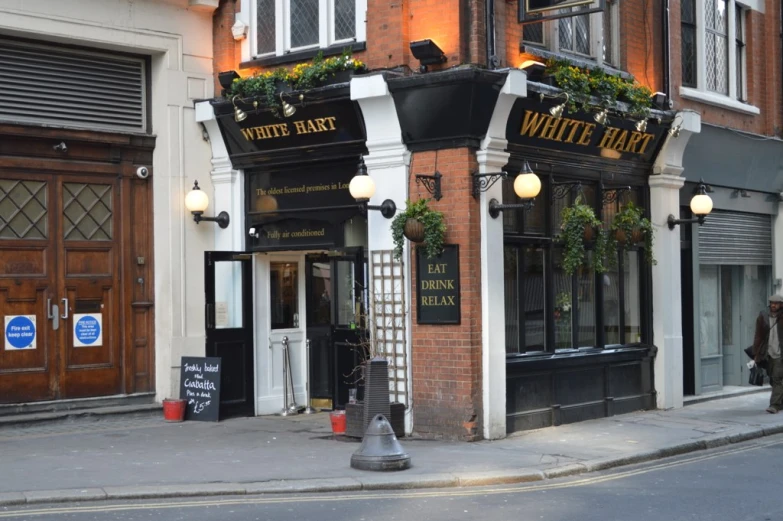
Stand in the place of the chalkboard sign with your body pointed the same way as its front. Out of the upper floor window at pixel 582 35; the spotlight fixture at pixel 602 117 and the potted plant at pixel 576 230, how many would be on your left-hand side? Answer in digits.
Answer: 3

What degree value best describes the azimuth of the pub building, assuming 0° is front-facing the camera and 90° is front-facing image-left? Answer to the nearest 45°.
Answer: approximately 45°

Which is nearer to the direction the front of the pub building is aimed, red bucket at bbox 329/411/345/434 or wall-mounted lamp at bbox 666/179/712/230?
the red bucket

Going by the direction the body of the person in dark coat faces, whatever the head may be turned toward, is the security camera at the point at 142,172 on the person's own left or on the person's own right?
on the person's own right

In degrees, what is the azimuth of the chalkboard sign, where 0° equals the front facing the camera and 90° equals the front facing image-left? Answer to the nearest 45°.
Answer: approximately 0°

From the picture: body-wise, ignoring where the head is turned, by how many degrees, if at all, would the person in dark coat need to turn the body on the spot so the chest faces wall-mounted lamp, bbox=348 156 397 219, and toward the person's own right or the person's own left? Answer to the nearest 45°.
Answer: approximately 45° to the person's own right

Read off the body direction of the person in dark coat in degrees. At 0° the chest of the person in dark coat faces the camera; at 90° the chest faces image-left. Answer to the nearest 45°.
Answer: approximately 0°
